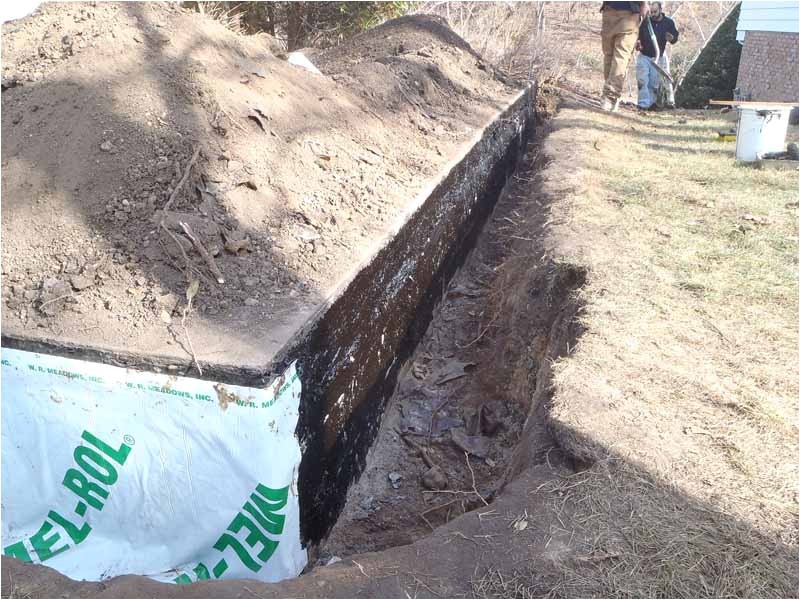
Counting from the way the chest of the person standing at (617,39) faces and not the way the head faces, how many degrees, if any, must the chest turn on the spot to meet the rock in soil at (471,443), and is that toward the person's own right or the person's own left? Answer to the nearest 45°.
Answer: approximately 45° to the person's own left

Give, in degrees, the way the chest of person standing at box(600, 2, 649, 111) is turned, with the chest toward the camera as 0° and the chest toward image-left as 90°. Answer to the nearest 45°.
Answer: approximately 45°

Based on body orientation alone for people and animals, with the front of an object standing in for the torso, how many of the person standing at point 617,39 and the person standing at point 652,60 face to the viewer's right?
0

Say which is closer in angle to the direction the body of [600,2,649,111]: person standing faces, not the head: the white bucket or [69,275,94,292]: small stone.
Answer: the small stone

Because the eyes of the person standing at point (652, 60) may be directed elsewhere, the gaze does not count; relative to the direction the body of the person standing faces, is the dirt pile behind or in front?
in front

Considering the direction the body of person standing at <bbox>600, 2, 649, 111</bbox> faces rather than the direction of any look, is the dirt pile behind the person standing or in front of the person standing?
in front

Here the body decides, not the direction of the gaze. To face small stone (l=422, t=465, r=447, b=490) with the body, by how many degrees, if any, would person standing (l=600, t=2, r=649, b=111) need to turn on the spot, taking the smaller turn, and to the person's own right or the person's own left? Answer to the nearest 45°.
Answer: approximately 45° to the person's own left

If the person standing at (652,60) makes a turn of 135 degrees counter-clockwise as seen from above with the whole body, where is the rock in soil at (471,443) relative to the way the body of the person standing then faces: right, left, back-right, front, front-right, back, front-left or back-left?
right

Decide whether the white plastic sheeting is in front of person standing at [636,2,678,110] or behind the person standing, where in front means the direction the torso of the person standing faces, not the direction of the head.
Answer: in front

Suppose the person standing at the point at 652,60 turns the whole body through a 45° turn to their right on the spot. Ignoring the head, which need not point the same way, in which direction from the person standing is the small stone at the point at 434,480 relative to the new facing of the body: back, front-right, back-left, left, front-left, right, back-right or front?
left
